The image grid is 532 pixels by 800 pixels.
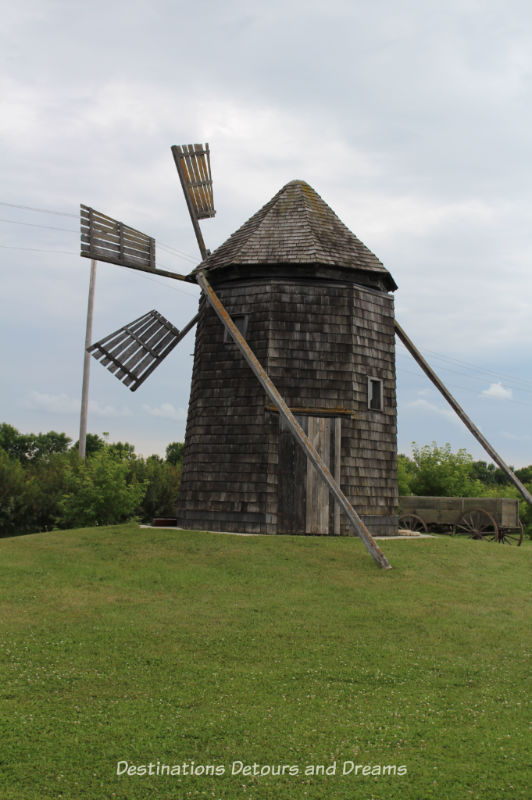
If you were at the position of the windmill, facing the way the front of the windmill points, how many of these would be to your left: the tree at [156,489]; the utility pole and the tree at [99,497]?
0

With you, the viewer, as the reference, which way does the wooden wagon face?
facing away from the viewer and to the left of the viewer

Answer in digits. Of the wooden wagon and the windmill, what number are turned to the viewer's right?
0

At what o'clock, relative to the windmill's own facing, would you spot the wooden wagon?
The wooden wagon is roughly at 6 o'clock from the windmill.

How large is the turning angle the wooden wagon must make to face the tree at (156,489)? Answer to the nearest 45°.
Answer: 0° — it already faces it

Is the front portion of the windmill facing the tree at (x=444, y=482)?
no

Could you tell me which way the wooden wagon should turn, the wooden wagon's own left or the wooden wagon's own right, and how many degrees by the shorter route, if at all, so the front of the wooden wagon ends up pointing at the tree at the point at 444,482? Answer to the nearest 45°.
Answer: approximately 45° to the wooden wagon's own right

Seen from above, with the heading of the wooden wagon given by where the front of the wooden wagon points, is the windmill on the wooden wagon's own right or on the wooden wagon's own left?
on the wooden wagon's own left

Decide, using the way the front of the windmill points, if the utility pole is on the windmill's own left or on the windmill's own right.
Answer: on the windmill's own right

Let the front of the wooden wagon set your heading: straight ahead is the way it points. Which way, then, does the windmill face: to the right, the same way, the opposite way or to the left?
to the left

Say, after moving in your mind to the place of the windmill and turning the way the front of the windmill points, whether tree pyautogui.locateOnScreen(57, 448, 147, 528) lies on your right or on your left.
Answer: on your right
